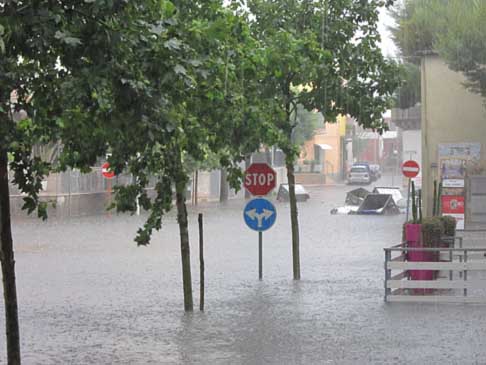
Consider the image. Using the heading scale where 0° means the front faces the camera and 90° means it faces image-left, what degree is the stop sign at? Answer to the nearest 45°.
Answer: approximately 0°

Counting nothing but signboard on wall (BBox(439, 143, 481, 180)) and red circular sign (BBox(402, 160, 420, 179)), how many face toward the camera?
2

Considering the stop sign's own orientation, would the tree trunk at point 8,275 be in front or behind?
in front

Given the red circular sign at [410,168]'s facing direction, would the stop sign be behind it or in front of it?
in front

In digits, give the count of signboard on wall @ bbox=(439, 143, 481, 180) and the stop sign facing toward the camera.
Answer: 2

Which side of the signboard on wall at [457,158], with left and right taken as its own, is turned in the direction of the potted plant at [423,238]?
front

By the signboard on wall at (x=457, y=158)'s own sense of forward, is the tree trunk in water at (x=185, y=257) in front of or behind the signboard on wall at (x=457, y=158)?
in front

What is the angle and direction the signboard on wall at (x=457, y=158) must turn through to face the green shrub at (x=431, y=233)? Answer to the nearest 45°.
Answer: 0° — it already faces it

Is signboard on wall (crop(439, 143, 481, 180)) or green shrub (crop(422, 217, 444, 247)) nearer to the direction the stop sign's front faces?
the green shrub

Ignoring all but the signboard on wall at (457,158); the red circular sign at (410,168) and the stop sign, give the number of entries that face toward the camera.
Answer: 3
